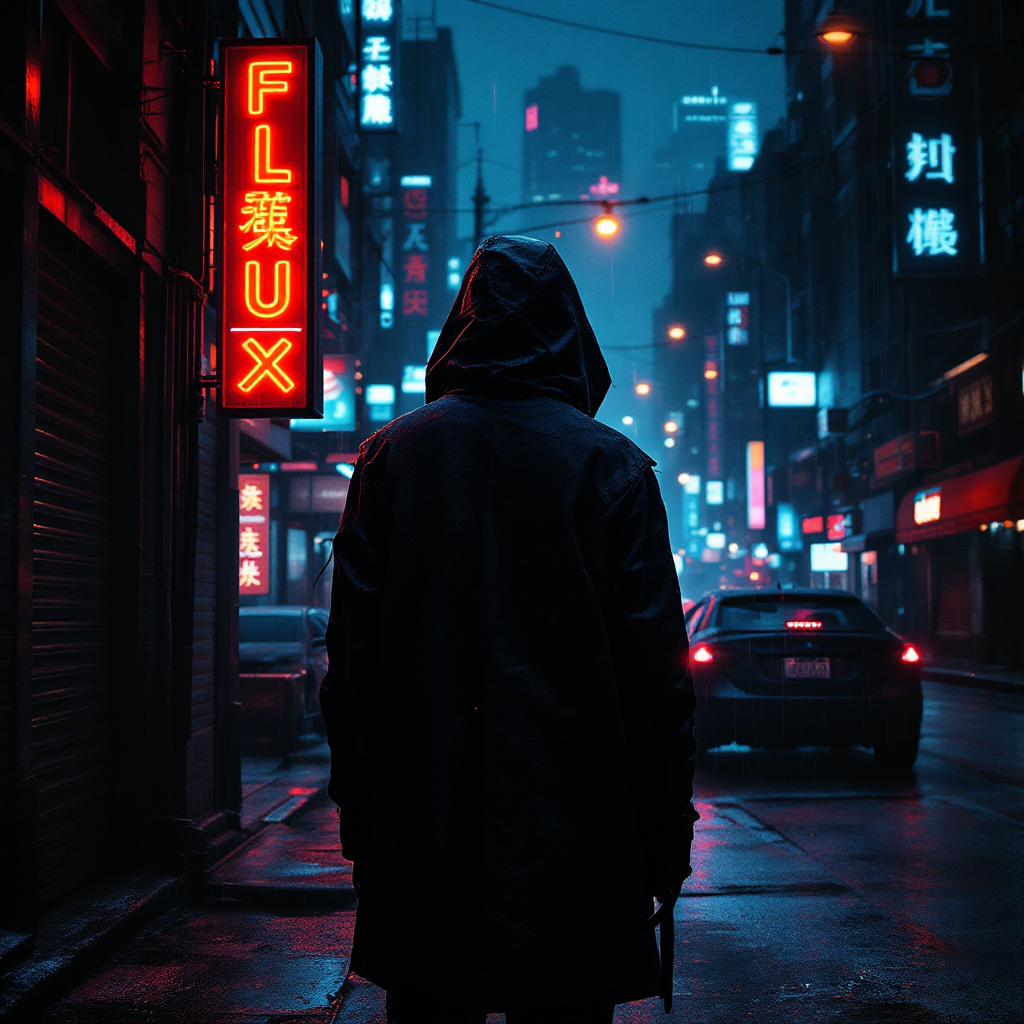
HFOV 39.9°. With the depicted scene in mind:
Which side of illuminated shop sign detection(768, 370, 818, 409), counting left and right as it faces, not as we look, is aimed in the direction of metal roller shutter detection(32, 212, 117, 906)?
front

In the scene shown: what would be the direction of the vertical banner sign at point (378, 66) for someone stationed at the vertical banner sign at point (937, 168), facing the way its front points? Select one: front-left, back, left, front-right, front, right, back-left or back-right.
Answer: right

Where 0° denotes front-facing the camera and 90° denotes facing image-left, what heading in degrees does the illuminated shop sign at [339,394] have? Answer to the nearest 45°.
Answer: approximately 0°

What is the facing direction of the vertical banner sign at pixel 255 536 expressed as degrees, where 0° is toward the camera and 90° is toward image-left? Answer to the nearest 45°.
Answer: approximately 0°

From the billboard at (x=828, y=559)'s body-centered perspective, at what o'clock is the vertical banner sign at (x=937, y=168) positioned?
The vertical banner sign is roughly at 12 o'clock from the billboard.

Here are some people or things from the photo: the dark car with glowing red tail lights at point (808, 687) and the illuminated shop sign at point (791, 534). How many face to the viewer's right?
0

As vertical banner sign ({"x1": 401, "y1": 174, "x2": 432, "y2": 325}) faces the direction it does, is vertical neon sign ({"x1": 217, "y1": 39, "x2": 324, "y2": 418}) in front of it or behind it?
in front

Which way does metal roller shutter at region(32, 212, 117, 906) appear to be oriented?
to the viewer's right

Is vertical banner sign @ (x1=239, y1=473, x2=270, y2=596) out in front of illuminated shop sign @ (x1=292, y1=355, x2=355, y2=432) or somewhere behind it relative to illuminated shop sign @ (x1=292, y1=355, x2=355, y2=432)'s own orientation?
in front
